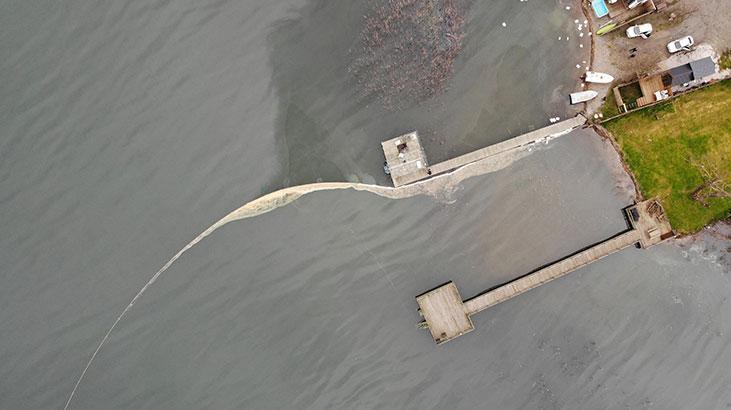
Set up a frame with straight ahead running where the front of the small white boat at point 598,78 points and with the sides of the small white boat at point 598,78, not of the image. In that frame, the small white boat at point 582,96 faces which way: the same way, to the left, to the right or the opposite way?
the same way

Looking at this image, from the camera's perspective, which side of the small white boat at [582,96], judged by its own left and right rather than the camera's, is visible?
right

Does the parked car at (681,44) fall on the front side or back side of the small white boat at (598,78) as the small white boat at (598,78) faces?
on the front side

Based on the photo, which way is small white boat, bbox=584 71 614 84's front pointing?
to the viewer's right
